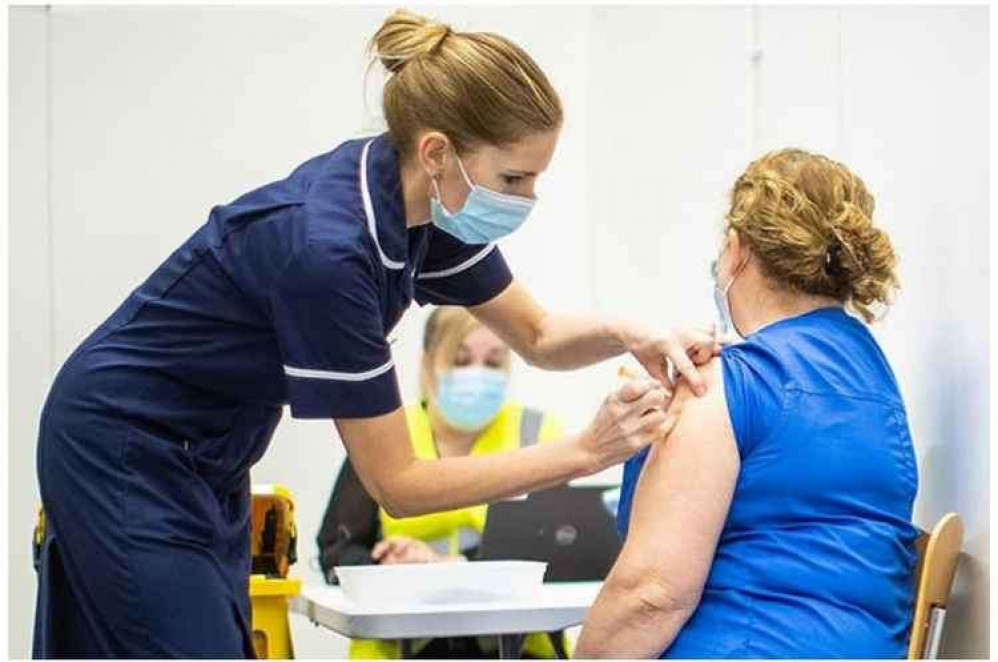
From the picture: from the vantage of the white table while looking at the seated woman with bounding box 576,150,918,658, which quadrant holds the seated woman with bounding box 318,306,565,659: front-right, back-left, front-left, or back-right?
back-left

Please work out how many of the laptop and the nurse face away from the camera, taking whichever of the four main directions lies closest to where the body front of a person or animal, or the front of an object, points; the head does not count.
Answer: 1

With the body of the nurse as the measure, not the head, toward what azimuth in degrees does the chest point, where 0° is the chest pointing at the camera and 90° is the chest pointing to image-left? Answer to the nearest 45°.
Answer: approximately 270°

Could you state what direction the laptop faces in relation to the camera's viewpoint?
facing away from the viewer

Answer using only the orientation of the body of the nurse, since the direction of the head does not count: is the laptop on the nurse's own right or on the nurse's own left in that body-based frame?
on the nurse's own left

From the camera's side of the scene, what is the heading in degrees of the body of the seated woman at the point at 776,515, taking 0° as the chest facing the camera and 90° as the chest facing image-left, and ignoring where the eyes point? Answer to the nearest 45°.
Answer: approximately 135°

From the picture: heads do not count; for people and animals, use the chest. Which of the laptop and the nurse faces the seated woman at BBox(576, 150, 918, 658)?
the nurse

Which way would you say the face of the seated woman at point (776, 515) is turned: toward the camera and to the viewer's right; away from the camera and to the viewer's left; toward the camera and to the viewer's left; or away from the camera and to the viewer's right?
away from the camera and to the viewer's left

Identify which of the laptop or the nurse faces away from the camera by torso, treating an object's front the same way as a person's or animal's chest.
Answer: the laptop

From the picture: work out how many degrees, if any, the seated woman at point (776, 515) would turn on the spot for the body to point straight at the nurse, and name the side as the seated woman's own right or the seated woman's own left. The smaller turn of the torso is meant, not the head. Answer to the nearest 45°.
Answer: approximately 45° to the seated woman's own left

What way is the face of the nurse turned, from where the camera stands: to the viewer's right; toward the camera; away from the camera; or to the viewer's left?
to the viewer's right

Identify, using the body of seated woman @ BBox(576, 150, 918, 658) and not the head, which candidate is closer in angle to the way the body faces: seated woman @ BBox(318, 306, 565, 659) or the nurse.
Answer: the seated woman
